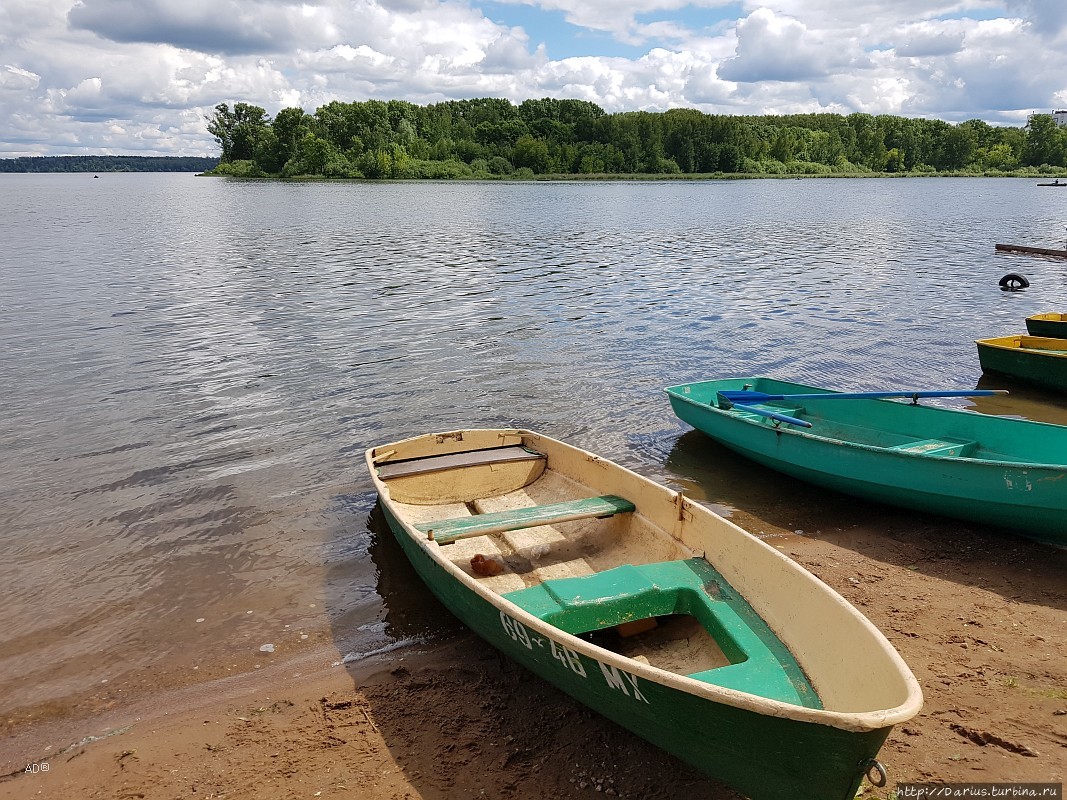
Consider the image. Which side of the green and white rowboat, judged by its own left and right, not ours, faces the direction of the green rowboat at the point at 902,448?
left

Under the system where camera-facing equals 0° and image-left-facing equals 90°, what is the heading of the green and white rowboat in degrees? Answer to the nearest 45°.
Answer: approximately 315°

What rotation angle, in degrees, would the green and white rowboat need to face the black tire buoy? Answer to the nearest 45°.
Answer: approximately 90° to its left

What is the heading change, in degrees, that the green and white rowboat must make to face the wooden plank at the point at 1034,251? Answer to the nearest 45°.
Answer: approximately 90° to its left

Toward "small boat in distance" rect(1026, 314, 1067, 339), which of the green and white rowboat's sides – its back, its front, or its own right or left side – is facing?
left
